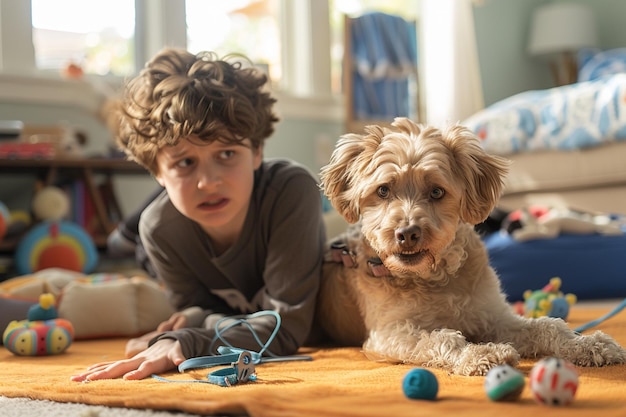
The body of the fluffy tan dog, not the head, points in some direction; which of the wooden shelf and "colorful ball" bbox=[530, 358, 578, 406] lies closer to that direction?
the colorful ball

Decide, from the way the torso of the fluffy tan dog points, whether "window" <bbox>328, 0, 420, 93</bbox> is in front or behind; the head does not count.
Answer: behind

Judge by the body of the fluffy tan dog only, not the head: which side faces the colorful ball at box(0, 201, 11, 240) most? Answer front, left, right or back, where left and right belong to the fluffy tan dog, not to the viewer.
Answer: back

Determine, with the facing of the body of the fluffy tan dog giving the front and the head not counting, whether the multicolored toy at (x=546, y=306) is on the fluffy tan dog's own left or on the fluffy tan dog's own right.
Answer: on the fluffy tan dog's own left

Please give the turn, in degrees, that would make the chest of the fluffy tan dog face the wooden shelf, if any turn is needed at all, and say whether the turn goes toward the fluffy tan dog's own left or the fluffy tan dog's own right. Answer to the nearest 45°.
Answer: approximately 180°

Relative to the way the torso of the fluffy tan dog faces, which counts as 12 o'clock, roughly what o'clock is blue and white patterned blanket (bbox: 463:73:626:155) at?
The blue and white patterned blanket is roughly at 8 o'clock from the fluffy tan dog.

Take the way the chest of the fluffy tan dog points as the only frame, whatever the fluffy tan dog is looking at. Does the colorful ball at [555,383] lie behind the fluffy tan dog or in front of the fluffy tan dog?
in front

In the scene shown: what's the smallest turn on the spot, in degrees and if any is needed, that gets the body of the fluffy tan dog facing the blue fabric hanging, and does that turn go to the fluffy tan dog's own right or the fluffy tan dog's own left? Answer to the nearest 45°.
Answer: approximately 135° to the fluffy tan dog's own left

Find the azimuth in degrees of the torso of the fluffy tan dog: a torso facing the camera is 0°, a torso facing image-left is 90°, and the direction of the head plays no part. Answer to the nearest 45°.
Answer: approximately 315°
